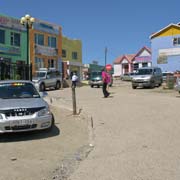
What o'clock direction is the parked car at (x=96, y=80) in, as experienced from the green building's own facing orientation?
The parked car is roughly at 11 o'clock from the green building.

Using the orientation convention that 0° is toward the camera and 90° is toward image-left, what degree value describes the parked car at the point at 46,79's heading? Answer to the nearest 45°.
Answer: approximately 45°

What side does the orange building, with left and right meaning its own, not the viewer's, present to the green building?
right

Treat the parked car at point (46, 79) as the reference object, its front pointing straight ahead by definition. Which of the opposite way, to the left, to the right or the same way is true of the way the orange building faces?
to the left

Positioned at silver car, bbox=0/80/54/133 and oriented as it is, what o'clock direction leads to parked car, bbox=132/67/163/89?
The parked car is roughly at 7 o'clock from the silver car.

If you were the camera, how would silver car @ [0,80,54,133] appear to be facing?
facing the viewer

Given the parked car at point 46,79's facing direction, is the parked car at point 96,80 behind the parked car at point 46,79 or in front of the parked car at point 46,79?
behind

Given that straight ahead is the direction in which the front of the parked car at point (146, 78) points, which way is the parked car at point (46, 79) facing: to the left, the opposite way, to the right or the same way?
the same way

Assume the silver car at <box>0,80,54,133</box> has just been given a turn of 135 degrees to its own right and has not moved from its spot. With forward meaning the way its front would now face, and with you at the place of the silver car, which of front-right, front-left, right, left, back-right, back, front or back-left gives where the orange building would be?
front-right

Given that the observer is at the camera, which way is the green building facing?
facing the viewer and to the right of the viewer

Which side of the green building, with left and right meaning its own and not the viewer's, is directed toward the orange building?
left

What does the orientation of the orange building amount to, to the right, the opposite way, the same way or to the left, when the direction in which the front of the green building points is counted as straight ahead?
the same way

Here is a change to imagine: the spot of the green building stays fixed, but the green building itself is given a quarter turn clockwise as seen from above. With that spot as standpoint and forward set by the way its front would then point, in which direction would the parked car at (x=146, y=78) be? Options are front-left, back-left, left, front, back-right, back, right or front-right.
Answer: left

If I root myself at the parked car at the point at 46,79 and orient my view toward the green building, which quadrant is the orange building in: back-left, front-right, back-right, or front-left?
front-right

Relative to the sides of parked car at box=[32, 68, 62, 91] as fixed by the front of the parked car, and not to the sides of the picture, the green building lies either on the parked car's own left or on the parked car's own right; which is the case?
on the parked car's own right

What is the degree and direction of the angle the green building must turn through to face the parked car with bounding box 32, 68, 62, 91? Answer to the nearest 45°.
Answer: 0° — it already faces it

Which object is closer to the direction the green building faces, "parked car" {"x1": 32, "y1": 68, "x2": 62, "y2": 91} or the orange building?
the parked car

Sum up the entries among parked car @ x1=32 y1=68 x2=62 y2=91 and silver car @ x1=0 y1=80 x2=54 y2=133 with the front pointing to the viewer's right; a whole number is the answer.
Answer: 0

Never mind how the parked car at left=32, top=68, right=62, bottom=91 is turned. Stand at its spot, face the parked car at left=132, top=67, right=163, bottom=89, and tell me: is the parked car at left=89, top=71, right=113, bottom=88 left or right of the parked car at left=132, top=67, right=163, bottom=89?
left
